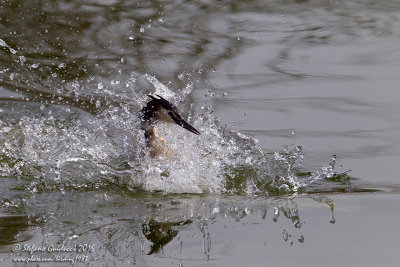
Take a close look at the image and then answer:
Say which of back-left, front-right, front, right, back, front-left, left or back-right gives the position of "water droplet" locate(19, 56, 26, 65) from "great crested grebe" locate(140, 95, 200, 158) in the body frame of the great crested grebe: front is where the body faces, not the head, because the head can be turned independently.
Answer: back-left

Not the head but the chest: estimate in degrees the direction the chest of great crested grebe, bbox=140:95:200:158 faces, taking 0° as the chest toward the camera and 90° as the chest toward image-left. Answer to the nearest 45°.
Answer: approximately 270°
